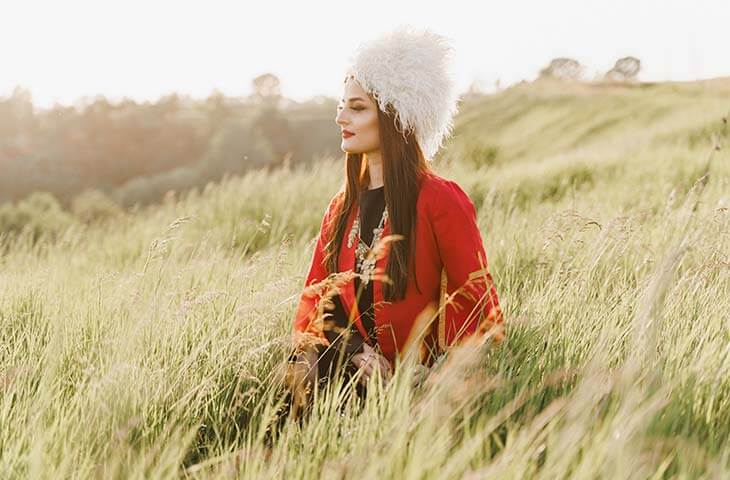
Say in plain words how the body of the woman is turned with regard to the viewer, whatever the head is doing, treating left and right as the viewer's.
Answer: facing the viewer and to the left of the viewer

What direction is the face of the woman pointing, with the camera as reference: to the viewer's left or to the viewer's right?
to the viewer's left
